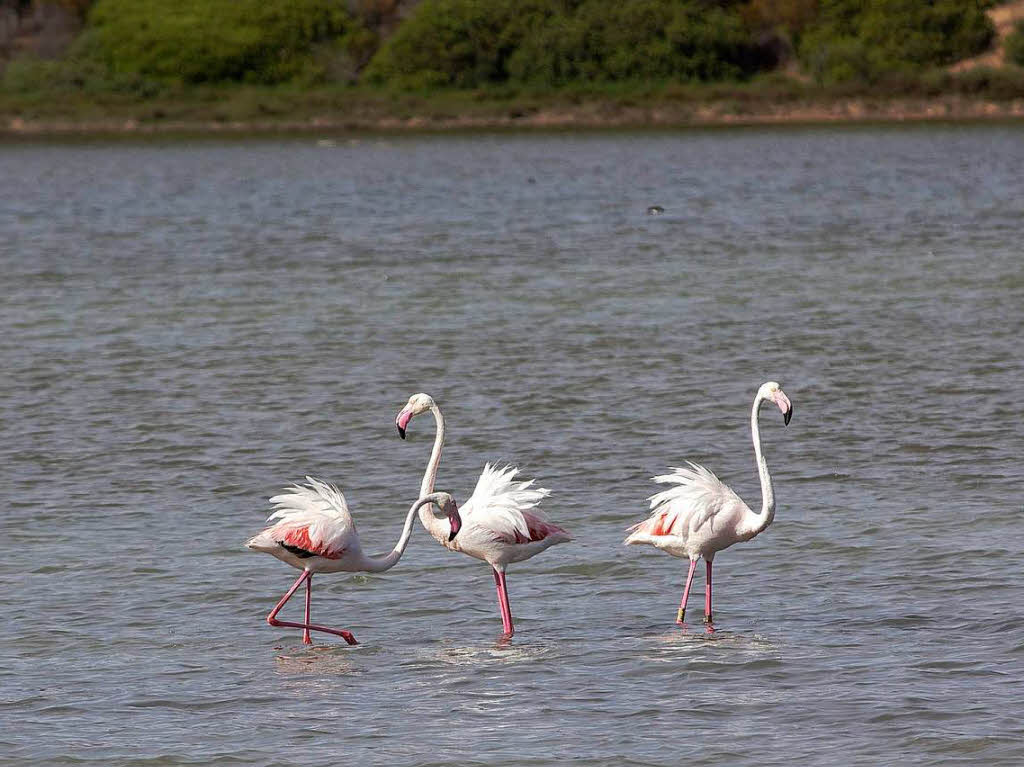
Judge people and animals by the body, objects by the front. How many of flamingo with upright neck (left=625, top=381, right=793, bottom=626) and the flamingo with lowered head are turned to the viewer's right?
2

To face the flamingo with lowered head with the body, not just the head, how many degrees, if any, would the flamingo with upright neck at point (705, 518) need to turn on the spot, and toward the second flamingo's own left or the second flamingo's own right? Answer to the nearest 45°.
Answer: approximately 180°

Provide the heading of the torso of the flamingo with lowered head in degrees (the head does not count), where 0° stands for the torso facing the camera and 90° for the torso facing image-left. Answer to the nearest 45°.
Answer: approximately 270°

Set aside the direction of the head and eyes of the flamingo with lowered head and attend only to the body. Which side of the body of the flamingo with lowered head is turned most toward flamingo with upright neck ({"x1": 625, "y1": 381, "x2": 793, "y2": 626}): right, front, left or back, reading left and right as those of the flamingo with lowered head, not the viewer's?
front

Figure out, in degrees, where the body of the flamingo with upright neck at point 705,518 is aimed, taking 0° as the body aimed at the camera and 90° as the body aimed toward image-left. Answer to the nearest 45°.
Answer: approximately 270°
